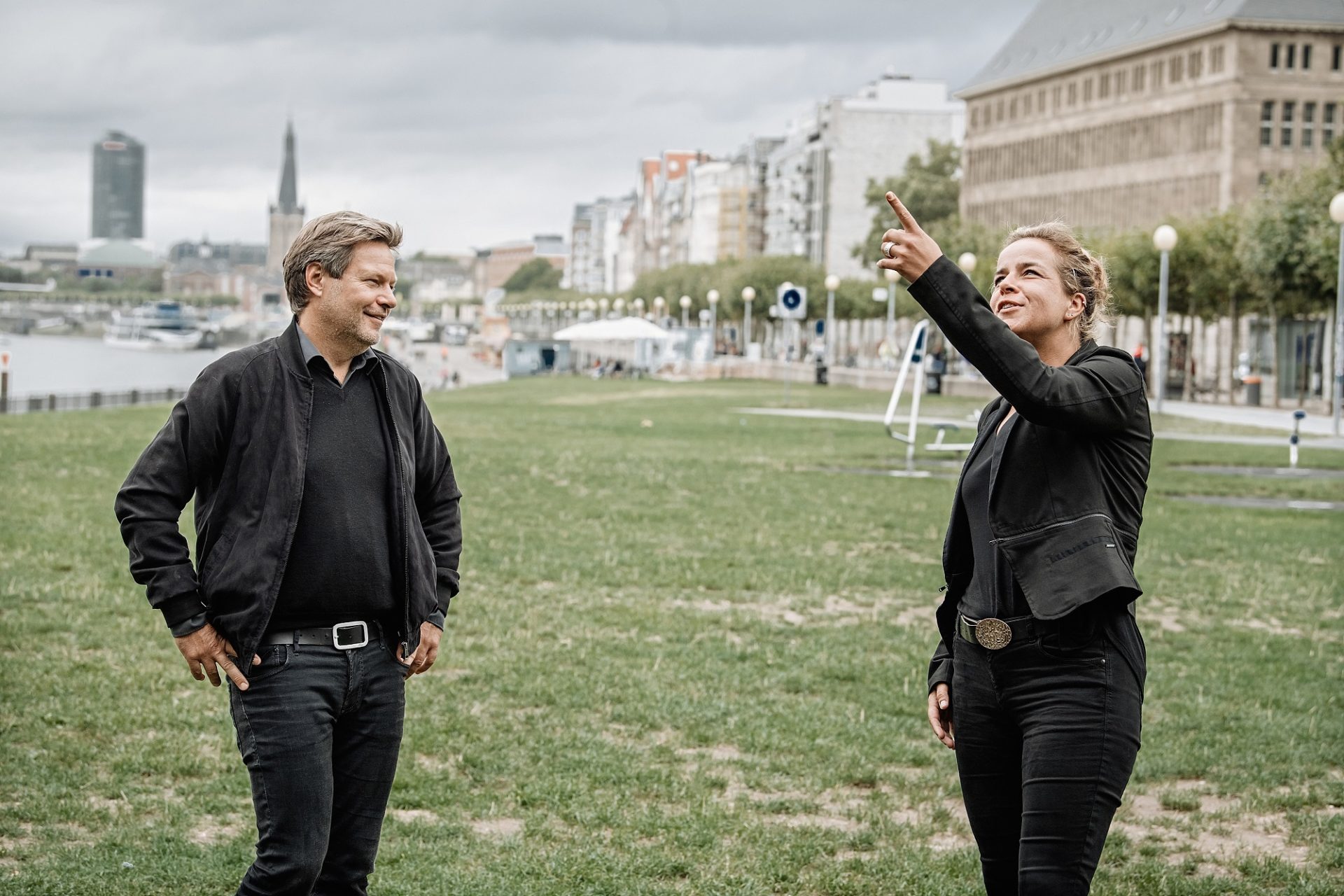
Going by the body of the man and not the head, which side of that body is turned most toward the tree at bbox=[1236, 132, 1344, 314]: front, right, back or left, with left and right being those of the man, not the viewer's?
left

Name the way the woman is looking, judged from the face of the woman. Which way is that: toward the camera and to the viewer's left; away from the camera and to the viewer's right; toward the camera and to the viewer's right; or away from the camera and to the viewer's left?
toward the camera and to the viewer's left

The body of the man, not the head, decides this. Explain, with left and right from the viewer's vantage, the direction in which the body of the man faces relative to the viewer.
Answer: facing the viewer and to the right of the viewer

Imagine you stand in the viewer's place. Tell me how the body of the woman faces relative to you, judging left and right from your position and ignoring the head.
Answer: facing the viewer and to the left of the viewer

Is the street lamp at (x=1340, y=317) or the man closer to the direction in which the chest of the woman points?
the man

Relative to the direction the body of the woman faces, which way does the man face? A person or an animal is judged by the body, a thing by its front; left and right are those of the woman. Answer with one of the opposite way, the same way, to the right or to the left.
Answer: to the left

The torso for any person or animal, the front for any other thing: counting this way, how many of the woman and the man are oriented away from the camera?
0

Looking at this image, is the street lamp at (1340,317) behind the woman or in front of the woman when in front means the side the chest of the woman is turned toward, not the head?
behind

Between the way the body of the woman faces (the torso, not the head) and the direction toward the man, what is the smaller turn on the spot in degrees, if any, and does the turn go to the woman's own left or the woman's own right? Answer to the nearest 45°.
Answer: approximately 45° to the woman's own right

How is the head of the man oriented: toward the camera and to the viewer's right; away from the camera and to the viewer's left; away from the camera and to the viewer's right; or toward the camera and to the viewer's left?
toward the camera and to the viewer's right

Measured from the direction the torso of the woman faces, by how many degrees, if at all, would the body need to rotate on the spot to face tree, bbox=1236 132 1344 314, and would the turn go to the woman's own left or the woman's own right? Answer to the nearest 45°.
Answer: approximately 135° to the woman's own right
